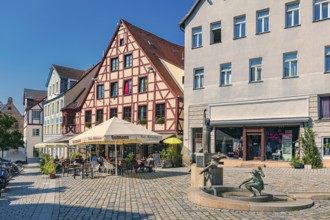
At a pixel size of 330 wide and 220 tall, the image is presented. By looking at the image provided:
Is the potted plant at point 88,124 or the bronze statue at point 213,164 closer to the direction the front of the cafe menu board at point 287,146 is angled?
the bronze statue

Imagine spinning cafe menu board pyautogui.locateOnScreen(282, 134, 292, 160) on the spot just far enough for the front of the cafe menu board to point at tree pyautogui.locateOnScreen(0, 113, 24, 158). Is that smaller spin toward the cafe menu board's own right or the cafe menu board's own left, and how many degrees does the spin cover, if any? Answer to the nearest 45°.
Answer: approximately 90° to the cafe menu board's own right

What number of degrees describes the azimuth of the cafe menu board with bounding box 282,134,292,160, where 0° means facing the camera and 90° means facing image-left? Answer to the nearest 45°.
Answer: approximately 0°

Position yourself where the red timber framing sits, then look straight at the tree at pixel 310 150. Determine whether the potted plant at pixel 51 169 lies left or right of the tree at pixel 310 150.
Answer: right

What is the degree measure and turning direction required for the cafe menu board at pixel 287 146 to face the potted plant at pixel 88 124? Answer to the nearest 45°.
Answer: approximately 135° to its right

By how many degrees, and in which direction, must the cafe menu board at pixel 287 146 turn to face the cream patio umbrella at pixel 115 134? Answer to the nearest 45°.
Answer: approximately 45° to its right

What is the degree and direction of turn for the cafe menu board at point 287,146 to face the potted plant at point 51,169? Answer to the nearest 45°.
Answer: approximately 45° to its right

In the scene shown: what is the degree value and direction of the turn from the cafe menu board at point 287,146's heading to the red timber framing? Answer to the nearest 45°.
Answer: approximately 135° to its right
